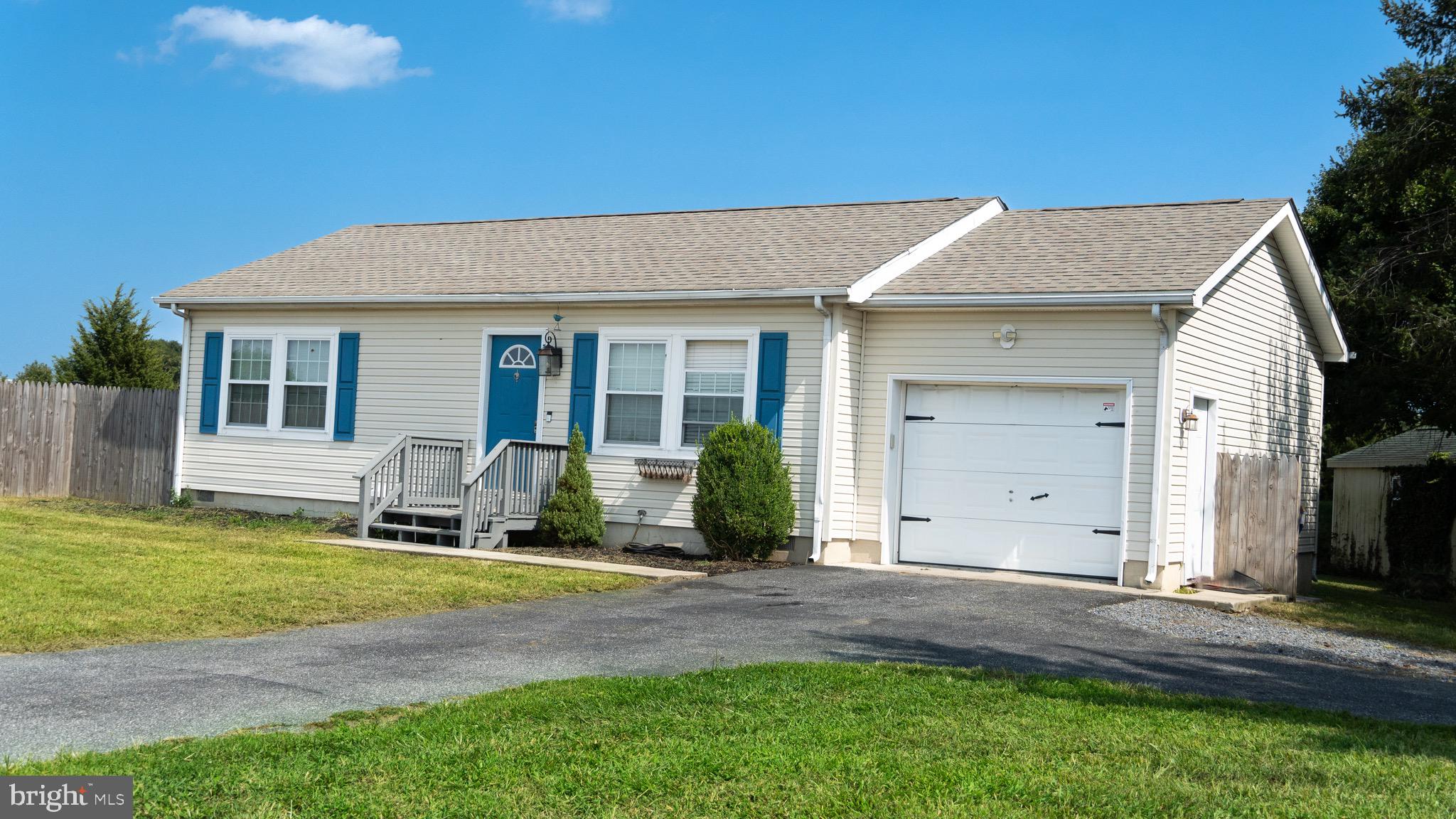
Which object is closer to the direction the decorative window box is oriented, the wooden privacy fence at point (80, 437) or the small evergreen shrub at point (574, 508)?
the small evergreen shrub

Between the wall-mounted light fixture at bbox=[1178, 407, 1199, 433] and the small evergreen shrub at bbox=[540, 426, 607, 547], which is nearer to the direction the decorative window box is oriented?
the small evergreen shrub

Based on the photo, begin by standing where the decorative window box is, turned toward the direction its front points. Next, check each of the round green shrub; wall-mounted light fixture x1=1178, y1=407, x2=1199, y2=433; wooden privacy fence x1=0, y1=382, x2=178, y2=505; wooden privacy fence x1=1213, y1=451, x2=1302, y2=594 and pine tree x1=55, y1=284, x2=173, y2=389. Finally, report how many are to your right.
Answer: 2

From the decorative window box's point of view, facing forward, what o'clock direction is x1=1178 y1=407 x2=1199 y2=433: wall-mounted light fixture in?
The wall-mounted light fixture is roughly at 8 o'clock from the decorative window box.

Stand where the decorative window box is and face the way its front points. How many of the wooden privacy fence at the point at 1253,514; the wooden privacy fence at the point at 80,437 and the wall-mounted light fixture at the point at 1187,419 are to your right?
1

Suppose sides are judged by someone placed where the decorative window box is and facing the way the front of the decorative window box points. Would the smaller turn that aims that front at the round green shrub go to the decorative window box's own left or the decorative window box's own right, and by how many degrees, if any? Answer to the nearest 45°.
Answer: approximately 90° to the decorative window box's own left

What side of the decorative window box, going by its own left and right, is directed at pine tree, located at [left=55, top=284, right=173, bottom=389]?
right

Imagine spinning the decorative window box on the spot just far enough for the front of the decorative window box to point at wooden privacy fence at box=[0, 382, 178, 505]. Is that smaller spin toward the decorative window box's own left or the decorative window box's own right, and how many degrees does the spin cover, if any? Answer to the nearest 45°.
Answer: approximately 90° to the decorative window box's own right

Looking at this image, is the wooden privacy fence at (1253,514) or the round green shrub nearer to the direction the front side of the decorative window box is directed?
the round green shrub

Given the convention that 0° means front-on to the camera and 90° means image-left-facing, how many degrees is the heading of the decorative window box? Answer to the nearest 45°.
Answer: approximately 45°

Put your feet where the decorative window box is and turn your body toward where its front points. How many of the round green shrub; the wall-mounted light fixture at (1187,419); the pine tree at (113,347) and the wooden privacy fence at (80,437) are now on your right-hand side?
2

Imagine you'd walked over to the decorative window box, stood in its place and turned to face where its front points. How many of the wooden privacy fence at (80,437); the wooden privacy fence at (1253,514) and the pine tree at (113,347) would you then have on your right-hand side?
2

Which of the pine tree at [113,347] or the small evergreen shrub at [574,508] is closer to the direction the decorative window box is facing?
the small evergreen shrub

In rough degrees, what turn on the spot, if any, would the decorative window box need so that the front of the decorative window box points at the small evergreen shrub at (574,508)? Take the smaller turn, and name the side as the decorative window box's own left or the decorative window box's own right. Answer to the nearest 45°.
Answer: approximately 45° to the decorative window box's own right

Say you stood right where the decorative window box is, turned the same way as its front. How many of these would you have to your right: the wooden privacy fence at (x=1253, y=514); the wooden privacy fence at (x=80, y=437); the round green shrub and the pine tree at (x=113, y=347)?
2
